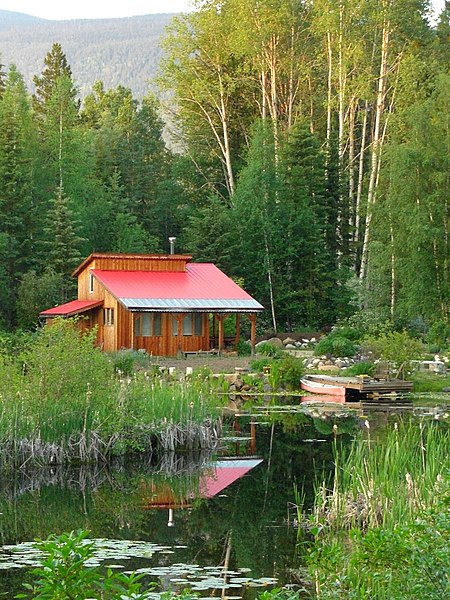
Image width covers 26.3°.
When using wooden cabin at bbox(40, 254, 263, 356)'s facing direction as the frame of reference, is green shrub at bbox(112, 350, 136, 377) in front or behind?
in front

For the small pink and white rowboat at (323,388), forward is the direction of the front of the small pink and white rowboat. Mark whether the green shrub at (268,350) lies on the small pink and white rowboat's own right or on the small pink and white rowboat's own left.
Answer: on the small pink and white rowboat's own right

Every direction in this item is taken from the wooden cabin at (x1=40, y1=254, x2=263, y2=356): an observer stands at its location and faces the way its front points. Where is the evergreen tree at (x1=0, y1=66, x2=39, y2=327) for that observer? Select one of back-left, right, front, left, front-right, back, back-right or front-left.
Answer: back-right

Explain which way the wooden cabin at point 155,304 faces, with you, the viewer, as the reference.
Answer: facing the viewer

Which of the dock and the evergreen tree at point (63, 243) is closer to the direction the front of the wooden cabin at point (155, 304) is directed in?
the dock

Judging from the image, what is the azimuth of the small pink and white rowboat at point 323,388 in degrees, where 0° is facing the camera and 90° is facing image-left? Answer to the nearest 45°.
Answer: approximately 90°

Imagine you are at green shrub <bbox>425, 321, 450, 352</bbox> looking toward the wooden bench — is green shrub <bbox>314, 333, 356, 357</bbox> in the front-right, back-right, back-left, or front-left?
front-left

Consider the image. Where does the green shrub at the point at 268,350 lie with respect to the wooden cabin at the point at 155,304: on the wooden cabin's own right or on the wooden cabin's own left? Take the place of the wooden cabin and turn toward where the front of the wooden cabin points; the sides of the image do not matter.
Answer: on the wooden cabin's own left

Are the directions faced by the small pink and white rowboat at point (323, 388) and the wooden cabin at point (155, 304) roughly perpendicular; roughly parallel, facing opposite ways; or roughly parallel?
roughly perpendicular

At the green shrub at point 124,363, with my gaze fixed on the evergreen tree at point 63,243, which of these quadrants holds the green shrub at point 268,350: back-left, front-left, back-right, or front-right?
front-right

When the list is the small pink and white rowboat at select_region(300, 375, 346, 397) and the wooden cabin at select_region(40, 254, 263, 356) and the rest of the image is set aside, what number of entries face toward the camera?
1

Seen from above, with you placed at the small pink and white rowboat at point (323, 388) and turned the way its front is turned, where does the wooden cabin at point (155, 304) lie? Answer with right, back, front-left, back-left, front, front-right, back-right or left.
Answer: front-right

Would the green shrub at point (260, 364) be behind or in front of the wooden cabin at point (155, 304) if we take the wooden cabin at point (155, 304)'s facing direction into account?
in front

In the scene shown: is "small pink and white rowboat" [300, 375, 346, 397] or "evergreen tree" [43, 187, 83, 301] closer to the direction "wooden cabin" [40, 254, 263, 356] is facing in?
the small pink and white rowboat
